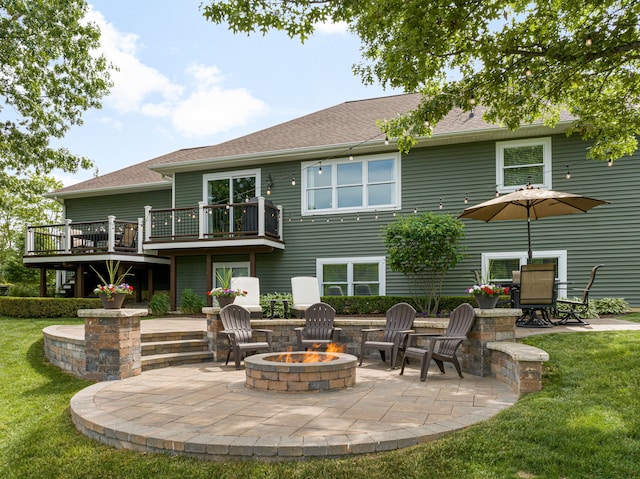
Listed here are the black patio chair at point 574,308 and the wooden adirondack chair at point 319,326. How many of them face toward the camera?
1

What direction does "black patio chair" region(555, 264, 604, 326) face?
to the viewer's left

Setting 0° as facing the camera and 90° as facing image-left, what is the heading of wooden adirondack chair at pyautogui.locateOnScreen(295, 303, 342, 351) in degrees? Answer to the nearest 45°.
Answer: approximately 0°

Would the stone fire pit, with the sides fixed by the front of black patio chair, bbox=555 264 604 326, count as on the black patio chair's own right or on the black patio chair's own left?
on the black patio chair's own left

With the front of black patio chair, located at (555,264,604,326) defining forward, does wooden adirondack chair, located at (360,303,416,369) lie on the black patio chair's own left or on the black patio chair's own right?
on the black patio chair's own left

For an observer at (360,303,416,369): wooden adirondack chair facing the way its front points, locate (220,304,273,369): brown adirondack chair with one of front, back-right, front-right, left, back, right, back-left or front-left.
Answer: front-right

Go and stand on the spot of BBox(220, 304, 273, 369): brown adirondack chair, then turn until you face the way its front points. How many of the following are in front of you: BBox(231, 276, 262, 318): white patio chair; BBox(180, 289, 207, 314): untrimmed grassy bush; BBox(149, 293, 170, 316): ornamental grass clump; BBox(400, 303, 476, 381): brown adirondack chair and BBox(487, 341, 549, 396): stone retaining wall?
2
